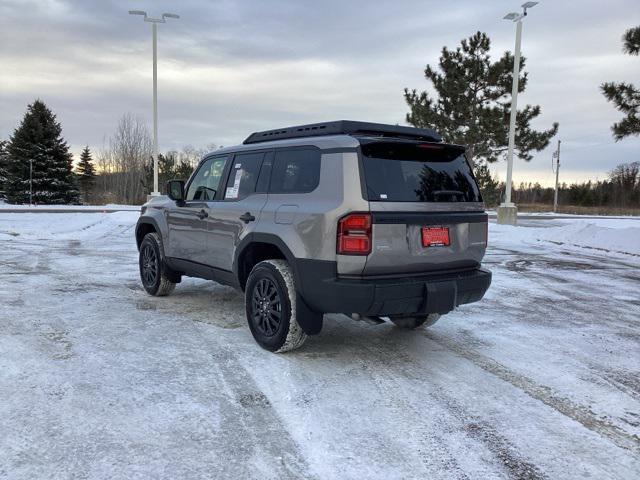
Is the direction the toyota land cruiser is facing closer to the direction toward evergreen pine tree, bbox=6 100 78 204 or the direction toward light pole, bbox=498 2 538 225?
the evergreen pine tree

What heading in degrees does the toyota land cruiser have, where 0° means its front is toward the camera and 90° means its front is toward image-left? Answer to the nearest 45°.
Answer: approximately 135°

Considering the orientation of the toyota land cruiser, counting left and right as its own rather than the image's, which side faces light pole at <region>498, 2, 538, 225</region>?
right

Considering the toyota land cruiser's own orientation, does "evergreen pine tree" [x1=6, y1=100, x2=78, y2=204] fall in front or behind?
in front

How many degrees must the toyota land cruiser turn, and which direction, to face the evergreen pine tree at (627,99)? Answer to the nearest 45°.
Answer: approximately 90° to its right

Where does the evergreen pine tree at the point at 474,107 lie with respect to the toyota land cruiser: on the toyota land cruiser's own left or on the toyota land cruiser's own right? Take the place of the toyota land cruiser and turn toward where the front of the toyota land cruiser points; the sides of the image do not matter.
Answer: on the toyota land cruiser's own right
